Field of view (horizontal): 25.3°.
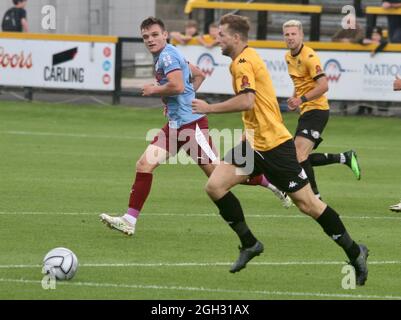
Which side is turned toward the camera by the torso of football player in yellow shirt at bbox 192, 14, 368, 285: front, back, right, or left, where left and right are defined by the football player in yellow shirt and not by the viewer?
left

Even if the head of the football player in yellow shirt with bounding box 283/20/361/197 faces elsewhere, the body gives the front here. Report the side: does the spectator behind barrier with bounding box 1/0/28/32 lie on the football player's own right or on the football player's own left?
on the football player's own right

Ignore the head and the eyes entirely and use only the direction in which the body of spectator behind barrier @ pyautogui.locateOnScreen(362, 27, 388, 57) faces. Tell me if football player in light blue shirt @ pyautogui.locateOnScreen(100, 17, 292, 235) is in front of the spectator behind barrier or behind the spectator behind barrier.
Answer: in front

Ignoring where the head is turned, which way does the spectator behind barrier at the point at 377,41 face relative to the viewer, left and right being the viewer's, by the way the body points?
facing the viewer and to the left of the viewer

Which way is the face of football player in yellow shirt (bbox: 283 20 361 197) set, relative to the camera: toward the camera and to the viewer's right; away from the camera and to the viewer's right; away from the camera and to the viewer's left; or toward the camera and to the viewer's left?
toward the camera and to the viewer's left

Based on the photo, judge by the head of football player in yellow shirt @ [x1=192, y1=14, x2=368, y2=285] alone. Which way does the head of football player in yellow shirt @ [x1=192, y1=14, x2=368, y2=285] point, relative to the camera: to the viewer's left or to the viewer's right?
to the viewer's left

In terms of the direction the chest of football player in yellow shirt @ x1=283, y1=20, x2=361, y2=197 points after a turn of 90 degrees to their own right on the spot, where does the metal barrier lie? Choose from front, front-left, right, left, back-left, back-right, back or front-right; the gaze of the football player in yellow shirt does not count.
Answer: front-right

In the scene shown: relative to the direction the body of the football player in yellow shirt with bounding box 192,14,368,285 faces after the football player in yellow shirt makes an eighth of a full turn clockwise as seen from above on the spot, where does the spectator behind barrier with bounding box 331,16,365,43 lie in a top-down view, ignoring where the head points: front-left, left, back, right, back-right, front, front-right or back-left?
front-right
